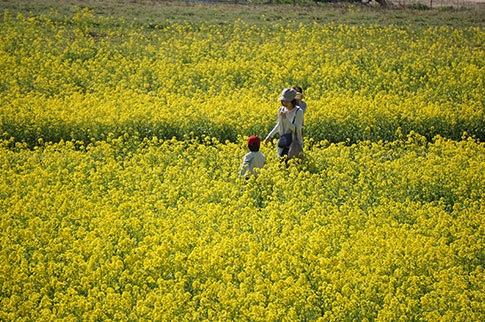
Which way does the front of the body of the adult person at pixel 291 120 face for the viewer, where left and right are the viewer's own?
facing the viewer and to the left of the viewer

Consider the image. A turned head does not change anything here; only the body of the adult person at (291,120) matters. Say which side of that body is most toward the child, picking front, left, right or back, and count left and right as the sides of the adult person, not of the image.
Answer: front
